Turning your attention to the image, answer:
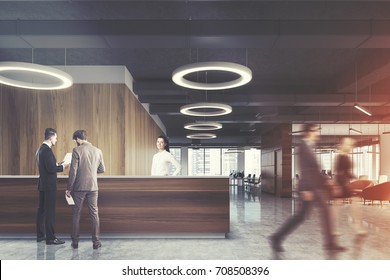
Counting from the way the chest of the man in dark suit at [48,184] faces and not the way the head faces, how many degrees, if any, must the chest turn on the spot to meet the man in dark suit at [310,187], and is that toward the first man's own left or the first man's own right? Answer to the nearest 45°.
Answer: approximately 45° to the first man's own right

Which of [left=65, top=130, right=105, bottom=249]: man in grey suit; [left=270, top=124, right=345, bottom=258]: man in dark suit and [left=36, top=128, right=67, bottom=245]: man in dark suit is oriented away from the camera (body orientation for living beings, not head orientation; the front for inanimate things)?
the man in grey suit

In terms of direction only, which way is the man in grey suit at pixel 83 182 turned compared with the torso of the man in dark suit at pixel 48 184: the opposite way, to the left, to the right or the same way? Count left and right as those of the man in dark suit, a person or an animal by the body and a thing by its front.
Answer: to the left

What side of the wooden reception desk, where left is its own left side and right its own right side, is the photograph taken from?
front

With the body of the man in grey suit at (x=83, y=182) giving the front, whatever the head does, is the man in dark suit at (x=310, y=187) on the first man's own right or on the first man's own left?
on the first man's own right

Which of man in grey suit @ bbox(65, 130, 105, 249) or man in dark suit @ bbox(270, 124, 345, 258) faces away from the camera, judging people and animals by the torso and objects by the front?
the man in grey suit

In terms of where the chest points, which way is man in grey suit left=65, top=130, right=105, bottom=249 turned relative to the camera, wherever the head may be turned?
away from the camera

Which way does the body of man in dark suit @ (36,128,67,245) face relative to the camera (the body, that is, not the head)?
to the viewer's right

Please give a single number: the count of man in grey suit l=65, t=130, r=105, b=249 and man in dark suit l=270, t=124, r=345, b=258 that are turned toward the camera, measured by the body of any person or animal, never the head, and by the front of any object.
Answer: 0

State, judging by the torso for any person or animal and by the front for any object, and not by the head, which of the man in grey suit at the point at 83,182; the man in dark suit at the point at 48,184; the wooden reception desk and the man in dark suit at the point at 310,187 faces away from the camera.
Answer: the man in grey suit

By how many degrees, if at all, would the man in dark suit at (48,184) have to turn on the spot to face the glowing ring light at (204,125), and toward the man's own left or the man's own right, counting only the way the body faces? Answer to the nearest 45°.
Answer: approximately 45° to the man's own left
